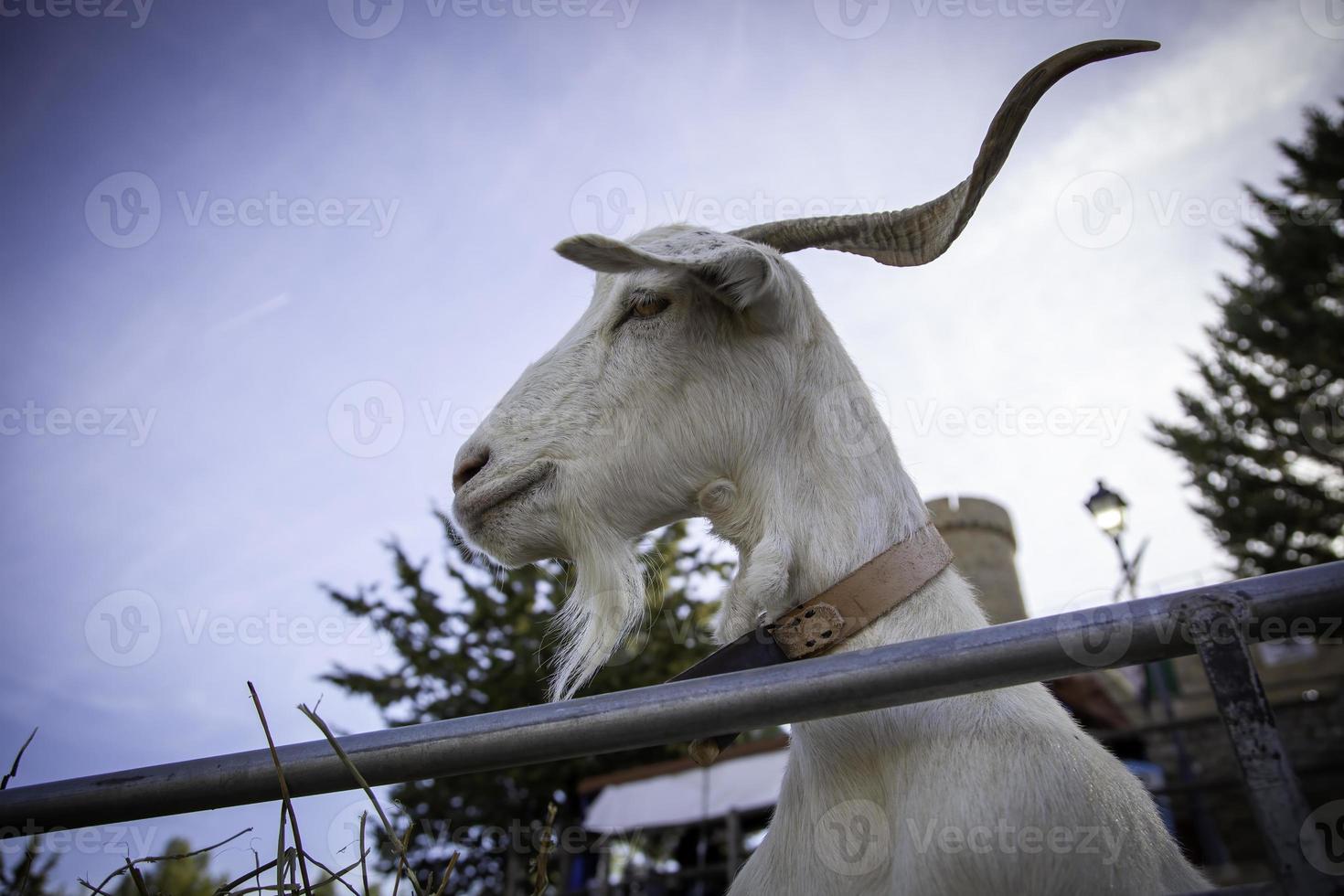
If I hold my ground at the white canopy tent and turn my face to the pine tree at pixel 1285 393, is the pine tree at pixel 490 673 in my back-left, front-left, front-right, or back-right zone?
back-left

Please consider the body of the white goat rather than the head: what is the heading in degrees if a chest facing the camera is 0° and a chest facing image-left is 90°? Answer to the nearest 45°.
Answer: approximately 90°
